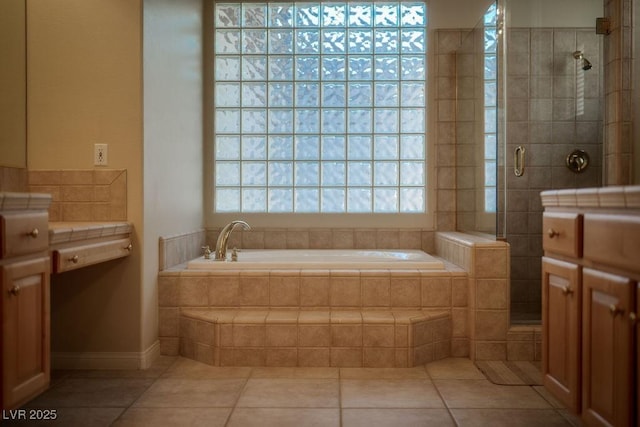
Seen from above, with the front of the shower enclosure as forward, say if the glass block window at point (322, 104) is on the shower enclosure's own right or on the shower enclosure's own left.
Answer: on the shower enclosure's own right

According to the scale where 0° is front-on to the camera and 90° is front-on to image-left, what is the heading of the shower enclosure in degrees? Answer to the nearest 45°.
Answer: approximately 0°

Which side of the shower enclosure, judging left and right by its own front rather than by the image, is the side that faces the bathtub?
right

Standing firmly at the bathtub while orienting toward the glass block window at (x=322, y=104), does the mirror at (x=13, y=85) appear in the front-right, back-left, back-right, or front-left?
back-left

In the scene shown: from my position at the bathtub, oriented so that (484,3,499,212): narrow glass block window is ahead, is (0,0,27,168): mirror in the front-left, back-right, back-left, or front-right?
back-right

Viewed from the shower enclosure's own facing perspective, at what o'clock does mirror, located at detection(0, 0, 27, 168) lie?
The mirror is roughly at 2 o'clock from the shower enclosure.

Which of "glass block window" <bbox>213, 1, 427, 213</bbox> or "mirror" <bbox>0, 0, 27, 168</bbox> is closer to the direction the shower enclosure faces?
the mirror
